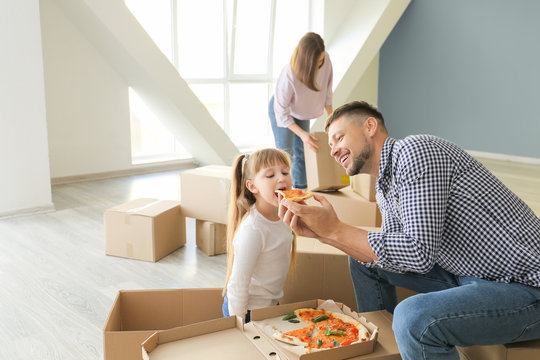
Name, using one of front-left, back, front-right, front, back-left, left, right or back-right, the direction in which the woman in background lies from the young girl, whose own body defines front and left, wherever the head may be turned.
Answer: back-left

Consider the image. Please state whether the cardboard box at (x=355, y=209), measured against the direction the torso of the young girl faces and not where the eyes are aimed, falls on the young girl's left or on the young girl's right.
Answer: on the young girl's left

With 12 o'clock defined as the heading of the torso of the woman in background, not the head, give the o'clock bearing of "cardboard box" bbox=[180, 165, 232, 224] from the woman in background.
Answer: The cardboard box is roughly at 3 o'clock from the woman in background.

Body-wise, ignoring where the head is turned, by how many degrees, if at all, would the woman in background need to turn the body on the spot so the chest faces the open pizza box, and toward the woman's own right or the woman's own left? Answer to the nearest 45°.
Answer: approximately 45° to the woman's own right

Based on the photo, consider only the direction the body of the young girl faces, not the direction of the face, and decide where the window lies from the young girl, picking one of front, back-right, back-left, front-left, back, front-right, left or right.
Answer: back-left

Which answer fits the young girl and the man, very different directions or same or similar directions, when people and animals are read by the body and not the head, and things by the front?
very different directions

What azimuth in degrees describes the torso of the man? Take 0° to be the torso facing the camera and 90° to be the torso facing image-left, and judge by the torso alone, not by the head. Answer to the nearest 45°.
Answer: approximately 90°
